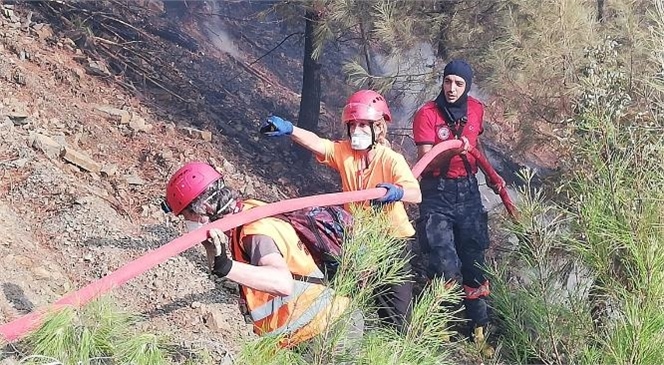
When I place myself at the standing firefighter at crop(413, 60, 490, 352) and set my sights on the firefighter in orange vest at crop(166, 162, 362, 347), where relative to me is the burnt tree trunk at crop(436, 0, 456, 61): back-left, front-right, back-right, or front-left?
back-right

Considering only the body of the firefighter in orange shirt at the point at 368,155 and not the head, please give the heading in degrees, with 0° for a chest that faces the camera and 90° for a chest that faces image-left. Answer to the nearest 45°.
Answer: approximately 45°

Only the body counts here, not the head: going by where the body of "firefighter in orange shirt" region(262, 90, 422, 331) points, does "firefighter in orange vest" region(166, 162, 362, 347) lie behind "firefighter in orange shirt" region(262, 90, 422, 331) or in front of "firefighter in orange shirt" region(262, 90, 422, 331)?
in front

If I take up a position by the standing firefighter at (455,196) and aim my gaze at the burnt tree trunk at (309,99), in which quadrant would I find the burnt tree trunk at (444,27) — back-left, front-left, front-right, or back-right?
front-right

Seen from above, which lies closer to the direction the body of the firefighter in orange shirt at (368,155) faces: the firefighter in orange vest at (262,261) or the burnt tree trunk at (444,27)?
the firefighter in orange vest

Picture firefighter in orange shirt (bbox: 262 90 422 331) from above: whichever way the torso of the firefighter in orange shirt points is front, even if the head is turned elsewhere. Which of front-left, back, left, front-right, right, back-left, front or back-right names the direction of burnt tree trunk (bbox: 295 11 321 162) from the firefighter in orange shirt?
back-right

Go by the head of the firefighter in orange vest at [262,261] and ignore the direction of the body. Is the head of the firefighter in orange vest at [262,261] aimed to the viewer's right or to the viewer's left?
to the viewer's left

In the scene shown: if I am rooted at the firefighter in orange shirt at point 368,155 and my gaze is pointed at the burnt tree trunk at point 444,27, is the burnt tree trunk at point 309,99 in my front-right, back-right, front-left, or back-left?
front-left

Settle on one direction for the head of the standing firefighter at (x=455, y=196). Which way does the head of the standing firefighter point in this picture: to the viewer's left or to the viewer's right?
to the viewer's left

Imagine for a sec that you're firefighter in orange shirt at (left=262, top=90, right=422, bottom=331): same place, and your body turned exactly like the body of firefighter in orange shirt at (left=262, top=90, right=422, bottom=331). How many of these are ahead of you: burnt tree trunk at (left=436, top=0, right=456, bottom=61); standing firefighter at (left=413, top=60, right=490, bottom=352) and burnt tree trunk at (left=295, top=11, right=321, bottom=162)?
0

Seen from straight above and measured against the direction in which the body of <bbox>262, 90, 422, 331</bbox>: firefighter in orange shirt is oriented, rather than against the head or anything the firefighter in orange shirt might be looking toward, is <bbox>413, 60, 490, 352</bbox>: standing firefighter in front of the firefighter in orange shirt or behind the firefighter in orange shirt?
behind
